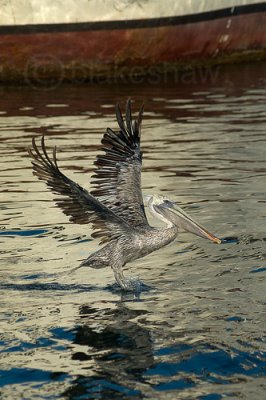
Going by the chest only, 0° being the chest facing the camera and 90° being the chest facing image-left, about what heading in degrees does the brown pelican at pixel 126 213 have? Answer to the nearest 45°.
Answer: approximately 270°
